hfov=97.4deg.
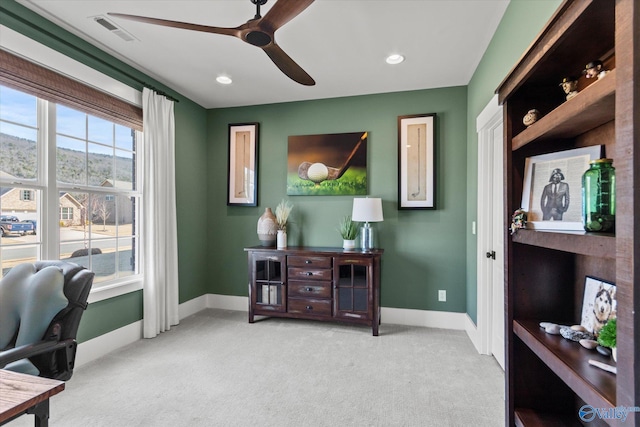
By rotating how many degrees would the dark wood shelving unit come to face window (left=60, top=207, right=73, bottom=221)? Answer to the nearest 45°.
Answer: approximately 45° to its right

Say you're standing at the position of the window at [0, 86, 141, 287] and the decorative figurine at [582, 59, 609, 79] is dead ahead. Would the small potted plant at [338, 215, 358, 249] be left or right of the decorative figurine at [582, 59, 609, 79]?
left

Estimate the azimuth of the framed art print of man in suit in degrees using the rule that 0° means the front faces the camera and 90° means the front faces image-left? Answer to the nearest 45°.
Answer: approximately 45°

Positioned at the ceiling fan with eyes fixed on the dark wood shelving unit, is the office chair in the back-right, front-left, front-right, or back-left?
back-right

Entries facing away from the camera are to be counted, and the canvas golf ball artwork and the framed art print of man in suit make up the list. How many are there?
0

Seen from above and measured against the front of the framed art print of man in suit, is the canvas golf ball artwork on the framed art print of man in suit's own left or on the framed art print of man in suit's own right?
on the framed art print of man in suit's own right

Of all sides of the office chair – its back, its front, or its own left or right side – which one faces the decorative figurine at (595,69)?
left

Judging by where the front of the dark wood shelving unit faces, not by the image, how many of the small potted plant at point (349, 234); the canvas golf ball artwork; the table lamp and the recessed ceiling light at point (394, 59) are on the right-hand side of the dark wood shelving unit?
4

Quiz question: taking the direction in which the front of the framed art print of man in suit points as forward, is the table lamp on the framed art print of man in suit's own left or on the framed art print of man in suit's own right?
on the framed art print of man in suit's own right

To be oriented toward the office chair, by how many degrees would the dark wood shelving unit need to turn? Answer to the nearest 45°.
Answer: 0° — it already faces it

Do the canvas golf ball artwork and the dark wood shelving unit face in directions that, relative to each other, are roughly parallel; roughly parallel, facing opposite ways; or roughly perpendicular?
roughly perpendicular

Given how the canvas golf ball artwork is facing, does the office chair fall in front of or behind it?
in front

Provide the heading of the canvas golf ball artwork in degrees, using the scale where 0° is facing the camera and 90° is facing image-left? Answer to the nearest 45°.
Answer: approximately 0°

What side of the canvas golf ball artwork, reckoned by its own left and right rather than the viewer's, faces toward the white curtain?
right

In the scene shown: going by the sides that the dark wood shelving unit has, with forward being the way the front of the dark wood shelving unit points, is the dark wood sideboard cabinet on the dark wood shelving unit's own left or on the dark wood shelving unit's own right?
on the dark wood shelving unit's own right
